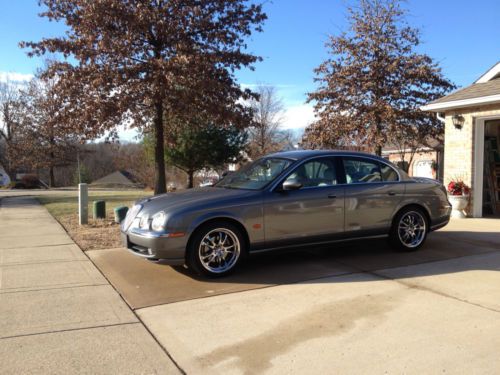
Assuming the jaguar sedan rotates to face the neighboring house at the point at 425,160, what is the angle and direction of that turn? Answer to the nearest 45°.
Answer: approximately 135° to its right

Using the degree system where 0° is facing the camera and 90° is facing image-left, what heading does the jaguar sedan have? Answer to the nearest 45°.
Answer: approximately 45°

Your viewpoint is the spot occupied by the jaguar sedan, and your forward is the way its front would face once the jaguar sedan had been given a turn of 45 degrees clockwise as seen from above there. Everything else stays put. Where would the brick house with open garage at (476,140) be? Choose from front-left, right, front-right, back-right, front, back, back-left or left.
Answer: back-right

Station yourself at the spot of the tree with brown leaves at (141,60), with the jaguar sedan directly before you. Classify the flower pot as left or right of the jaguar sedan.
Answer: left

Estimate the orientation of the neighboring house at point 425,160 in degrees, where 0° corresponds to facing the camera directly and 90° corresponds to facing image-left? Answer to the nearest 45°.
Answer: approximately 45°

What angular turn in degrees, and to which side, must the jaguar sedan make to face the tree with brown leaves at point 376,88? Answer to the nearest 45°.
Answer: approximately 135° to its right

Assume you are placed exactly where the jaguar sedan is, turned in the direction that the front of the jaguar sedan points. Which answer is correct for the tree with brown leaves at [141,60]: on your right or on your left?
on your right

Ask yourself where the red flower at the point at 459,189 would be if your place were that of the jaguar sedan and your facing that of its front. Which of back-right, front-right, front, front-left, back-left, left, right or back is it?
back
